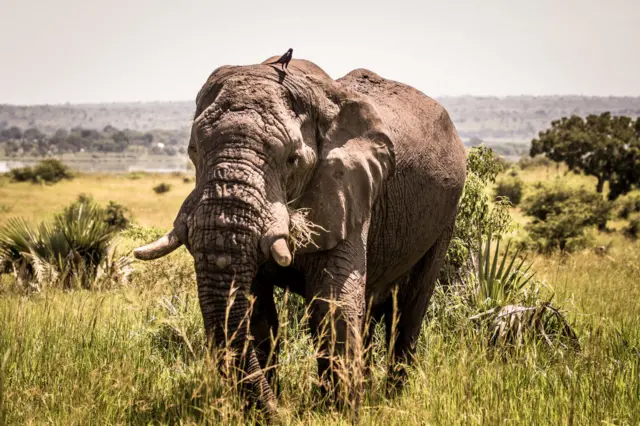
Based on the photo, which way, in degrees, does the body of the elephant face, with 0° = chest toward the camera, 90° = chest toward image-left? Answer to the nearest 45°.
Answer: approximately 45°

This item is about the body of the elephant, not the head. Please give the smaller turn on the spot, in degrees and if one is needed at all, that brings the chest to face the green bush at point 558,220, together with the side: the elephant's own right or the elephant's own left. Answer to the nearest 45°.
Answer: approximately 180°

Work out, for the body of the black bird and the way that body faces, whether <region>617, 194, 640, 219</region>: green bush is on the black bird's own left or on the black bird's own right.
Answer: on the black bird's own left

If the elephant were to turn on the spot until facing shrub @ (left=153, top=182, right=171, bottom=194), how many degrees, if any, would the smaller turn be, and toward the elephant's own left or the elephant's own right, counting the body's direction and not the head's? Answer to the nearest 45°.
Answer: approximately 135° to the elephant's own right

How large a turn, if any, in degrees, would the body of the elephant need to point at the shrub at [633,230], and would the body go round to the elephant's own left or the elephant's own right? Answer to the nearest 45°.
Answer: approximately 180°

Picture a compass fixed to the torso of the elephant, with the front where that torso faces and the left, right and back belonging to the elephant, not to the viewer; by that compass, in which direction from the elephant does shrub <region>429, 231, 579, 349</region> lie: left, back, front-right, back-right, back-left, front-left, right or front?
back

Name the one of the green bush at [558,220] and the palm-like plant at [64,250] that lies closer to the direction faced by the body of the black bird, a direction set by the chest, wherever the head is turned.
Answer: the green bush

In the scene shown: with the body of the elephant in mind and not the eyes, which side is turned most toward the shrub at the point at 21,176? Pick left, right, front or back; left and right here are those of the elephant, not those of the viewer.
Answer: right

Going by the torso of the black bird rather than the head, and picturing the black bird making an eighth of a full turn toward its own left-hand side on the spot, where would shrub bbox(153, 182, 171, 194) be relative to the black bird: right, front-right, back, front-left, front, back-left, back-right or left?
front-left

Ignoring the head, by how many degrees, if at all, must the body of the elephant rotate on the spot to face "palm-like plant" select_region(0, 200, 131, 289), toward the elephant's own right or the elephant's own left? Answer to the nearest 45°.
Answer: approximately 90° to the elephant's own right

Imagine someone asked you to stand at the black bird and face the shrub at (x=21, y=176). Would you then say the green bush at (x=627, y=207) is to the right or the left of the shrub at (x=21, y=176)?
right
